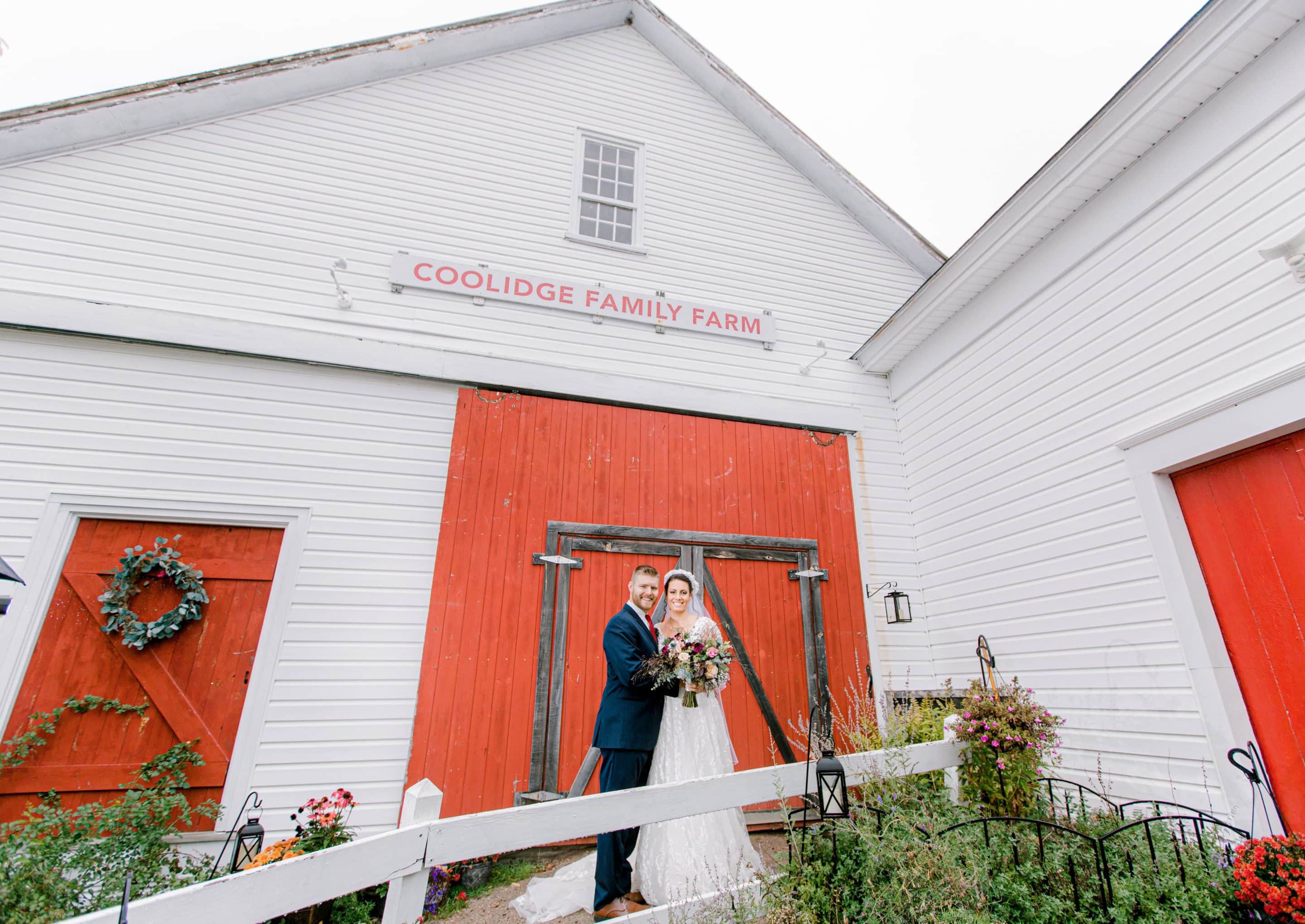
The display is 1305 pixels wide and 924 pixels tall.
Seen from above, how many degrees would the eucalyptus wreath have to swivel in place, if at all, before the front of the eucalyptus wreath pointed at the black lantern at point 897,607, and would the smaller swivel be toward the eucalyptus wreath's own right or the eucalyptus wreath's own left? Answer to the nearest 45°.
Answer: approximately 45° to the eucalyptus wreath's own left

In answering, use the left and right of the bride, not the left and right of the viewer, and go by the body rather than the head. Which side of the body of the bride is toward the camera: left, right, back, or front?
front

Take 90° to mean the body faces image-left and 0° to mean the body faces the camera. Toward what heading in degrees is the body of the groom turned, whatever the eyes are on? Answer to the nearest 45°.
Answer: approximately 315°

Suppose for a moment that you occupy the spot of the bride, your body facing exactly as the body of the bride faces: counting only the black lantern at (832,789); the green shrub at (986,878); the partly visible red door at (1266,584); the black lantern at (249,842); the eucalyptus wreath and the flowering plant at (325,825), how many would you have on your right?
3

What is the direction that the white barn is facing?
toward the camera

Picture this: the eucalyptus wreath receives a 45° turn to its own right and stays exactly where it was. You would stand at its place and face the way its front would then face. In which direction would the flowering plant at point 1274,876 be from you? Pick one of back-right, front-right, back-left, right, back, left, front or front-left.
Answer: left

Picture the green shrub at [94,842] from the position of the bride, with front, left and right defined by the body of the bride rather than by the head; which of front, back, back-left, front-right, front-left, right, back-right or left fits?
right

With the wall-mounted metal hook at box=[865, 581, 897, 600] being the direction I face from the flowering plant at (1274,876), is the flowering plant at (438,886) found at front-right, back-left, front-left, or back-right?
front-left

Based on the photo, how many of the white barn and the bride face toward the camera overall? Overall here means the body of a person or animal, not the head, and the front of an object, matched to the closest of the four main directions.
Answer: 2

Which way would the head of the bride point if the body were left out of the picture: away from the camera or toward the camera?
toward the camera

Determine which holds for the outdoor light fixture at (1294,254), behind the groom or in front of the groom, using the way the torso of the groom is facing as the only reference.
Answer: in front

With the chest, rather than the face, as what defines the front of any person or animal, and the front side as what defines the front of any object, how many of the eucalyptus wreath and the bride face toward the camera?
2

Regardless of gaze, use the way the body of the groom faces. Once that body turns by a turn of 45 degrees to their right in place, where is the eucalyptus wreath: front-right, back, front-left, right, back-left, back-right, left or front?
right

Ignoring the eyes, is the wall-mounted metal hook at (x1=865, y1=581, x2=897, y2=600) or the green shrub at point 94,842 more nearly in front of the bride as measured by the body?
the green shrub

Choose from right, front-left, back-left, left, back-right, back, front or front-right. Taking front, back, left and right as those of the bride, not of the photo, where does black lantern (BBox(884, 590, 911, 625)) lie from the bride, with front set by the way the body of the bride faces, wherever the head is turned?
back-left

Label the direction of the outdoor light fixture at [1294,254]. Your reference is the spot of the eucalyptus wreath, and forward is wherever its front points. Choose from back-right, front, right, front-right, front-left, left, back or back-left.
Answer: front-left

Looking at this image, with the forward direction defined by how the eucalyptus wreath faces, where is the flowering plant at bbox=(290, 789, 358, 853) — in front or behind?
in front
